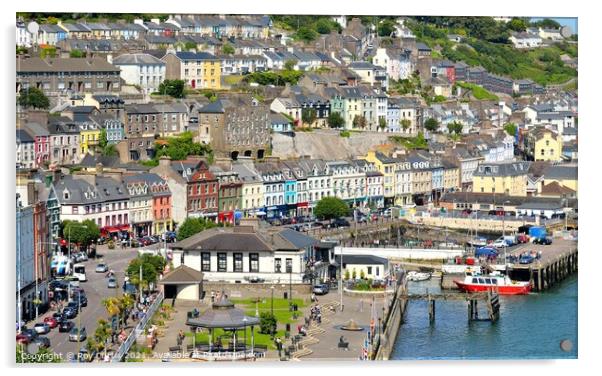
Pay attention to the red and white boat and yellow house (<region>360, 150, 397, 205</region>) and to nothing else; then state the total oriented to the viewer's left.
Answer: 1

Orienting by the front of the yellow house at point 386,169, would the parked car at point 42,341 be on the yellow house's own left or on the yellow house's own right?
on the yellow house's own right

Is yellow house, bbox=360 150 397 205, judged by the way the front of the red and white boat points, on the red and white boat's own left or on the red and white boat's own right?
on the red and white boat's own right

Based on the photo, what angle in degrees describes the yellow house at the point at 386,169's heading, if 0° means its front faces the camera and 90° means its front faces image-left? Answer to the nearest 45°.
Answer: approximately 315°

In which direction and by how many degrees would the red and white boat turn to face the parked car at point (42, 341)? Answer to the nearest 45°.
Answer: approximately 45° to its left

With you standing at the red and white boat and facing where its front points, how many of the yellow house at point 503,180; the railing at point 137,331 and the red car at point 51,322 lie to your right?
1

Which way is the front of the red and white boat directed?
to the viewer's left
